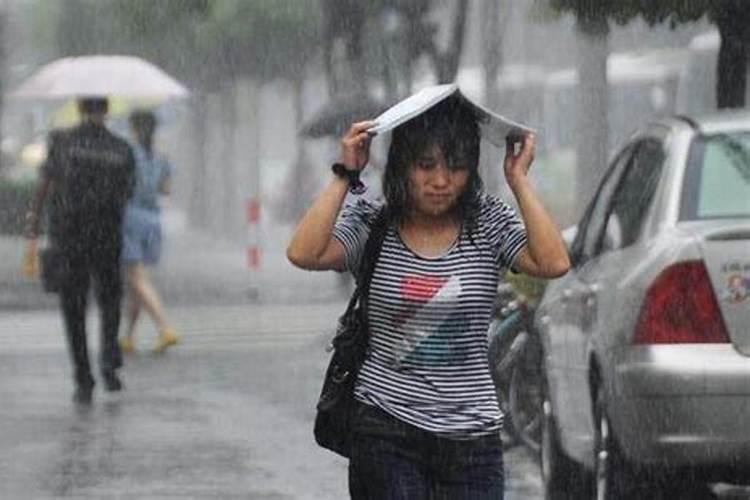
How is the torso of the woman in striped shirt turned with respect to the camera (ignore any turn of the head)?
toward the camera

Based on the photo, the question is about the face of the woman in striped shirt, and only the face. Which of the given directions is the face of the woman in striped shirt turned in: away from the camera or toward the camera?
toward the camera

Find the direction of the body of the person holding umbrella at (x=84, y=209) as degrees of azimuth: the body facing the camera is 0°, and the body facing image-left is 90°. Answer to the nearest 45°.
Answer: approximately 180°

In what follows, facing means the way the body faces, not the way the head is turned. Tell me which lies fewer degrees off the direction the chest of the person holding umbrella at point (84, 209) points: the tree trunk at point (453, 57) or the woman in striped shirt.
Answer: the tree trunk

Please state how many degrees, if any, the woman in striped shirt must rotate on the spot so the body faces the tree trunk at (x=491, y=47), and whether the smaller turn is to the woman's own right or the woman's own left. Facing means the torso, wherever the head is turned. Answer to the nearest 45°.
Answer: approximately 180°

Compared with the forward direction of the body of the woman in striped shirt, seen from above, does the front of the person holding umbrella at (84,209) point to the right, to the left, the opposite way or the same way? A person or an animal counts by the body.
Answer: the opposite way

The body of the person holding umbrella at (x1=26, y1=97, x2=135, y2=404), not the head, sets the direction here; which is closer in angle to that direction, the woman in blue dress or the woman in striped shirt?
the woman in blue dress

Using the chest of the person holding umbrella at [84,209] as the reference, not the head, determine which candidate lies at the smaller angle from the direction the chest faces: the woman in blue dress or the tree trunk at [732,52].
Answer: the woman in blue dress
